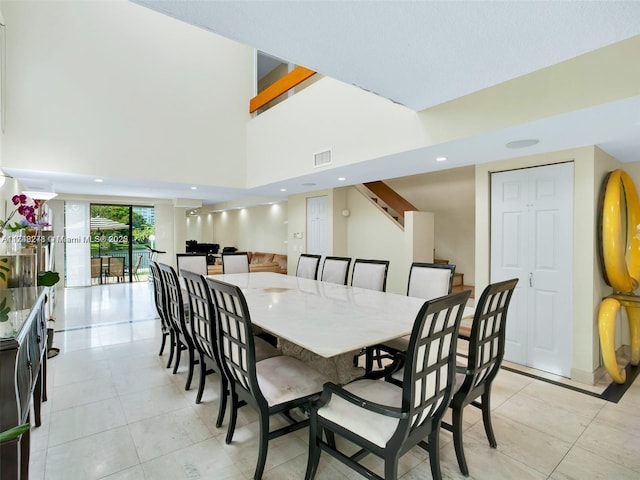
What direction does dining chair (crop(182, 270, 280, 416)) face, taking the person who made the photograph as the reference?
facing away from the viewer and to the right of the viewer

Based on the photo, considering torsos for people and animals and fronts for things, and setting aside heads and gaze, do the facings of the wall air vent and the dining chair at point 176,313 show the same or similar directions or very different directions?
very different directions

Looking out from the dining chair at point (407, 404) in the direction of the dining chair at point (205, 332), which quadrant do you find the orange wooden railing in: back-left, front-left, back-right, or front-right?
front-right

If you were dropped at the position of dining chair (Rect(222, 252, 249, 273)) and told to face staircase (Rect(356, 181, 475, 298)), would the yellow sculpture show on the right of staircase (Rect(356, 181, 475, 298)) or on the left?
right

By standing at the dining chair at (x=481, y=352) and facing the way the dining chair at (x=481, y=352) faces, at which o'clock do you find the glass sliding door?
The glass sliding door is roughly at 11 o'clock from the dining chair.

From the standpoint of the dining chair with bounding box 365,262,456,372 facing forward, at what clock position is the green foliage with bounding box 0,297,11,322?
The green foliage is roughly at 12 o'clock from the dining chair.

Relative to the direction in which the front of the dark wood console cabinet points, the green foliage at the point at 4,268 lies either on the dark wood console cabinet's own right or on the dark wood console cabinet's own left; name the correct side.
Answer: on the dark wood console cabinet's own left

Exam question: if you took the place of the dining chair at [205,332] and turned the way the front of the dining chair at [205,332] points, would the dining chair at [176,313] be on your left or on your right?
on your left

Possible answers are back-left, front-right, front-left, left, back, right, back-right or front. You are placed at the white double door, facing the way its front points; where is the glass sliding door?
front-right

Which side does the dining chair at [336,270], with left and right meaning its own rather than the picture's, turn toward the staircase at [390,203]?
back

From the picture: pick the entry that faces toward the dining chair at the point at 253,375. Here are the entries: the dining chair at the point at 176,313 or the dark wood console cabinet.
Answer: the dark wood console cabinet

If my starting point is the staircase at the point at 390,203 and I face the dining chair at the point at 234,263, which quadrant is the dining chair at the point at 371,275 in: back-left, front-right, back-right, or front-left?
front-left

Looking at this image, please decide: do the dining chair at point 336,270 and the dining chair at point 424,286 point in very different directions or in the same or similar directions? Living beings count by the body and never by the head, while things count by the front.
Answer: same or similar directions

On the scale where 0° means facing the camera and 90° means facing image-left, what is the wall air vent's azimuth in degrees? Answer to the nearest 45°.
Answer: approximately 45°

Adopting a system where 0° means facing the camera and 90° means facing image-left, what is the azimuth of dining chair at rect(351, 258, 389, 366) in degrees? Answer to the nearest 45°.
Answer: approximately 45°

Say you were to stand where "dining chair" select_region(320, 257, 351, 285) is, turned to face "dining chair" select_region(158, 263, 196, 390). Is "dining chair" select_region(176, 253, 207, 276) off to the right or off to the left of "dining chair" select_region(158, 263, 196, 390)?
right

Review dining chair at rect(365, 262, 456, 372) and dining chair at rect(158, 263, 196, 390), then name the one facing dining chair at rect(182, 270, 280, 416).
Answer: dining chair at rect(365, 262, 456, 372)

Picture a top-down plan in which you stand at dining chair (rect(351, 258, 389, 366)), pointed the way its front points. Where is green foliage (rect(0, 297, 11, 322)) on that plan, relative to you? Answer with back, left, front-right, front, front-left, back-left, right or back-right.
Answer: front
